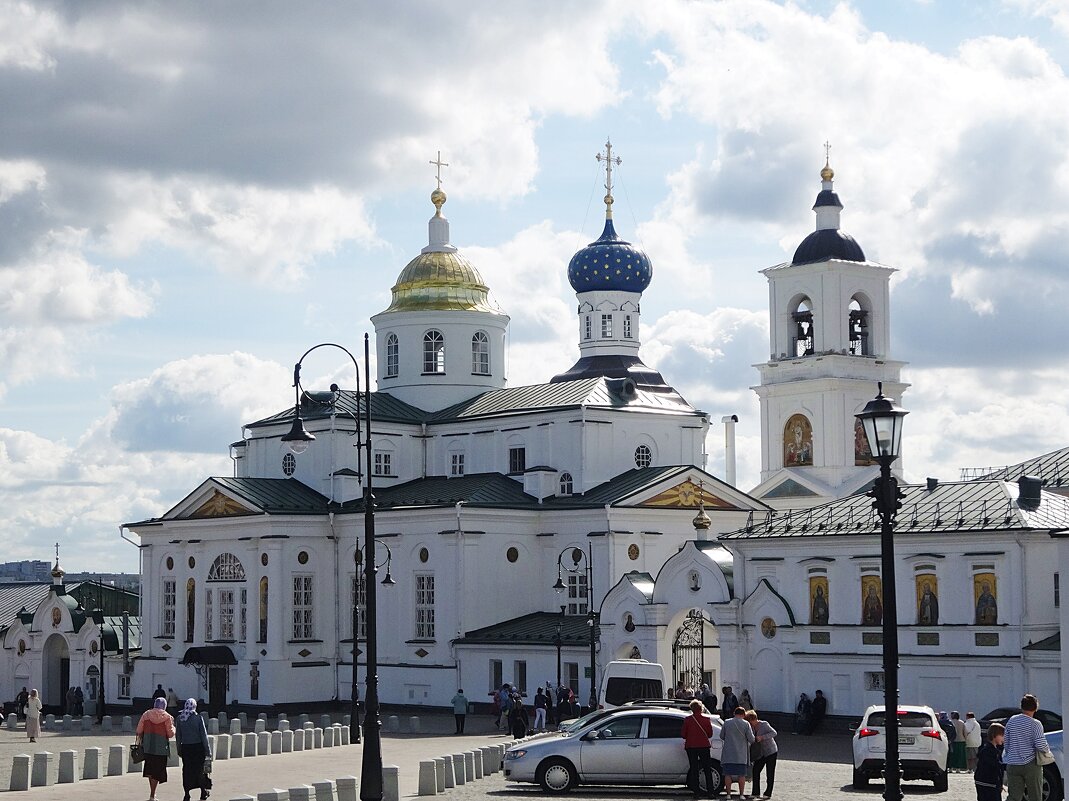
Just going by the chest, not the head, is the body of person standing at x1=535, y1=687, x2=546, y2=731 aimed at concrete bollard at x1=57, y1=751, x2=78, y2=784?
no

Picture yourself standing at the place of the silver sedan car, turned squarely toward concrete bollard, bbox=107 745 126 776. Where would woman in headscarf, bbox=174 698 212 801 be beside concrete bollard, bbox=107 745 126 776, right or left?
left

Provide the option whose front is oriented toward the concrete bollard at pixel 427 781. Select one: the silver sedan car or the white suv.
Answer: the silver sedan car

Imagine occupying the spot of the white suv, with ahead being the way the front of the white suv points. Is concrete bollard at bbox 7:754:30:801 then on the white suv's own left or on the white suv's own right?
on the white suv's own left

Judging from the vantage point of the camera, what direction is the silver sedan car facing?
facing to the left of the viewer

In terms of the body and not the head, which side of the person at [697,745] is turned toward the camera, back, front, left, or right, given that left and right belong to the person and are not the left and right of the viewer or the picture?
back

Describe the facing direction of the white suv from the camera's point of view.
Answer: facing away from the viewer

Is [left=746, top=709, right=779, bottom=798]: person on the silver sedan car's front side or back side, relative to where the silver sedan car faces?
on the back side

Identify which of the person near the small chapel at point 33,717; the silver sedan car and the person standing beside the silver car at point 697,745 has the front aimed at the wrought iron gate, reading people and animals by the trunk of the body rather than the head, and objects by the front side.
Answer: the person standing beside the silver car at point 697,745

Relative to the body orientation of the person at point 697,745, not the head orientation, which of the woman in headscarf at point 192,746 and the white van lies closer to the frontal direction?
the white van

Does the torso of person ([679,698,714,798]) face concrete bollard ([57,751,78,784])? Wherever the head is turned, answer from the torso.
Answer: no

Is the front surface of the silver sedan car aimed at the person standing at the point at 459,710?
no

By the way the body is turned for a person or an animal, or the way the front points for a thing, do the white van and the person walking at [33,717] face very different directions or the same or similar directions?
same or similar directions
